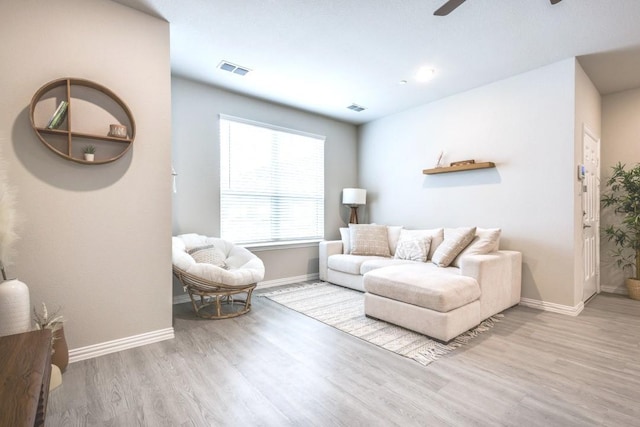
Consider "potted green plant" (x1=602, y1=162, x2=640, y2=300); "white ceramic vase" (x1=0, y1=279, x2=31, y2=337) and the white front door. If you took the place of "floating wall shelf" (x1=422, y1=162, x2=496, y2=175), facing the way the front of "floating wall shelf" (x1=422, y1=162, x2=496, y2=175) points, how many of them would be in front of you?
1

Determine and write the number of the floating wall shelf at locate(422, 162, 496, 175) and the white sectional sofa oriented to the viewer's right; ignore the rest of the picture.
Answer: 0

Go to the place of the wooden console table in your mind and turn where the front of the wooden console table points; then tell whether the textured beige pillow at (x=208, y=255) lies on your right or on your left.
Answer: on your left

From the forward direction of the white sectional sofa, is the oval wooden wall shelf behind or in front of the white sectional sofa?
in front

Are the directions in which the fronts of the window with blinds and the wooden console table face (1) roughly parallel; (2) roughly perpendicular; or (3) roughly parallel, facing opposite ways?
roughly perpendicular

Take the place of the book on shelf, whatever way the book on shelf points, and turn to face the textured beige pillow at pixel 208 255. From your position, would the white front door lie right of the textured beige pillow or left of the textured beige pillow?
right

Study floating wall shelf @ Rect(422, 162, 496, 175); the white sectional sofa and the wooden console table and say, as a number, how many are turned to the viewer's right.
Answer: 1

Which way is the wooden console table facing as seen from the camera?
to the viewer's right

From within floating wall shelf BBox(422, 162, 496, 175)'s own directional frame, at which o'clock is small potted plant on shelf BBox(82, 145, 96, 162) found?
The small potted plant on shelf is roughly at 12 o'clock from the floating wall shelf.
